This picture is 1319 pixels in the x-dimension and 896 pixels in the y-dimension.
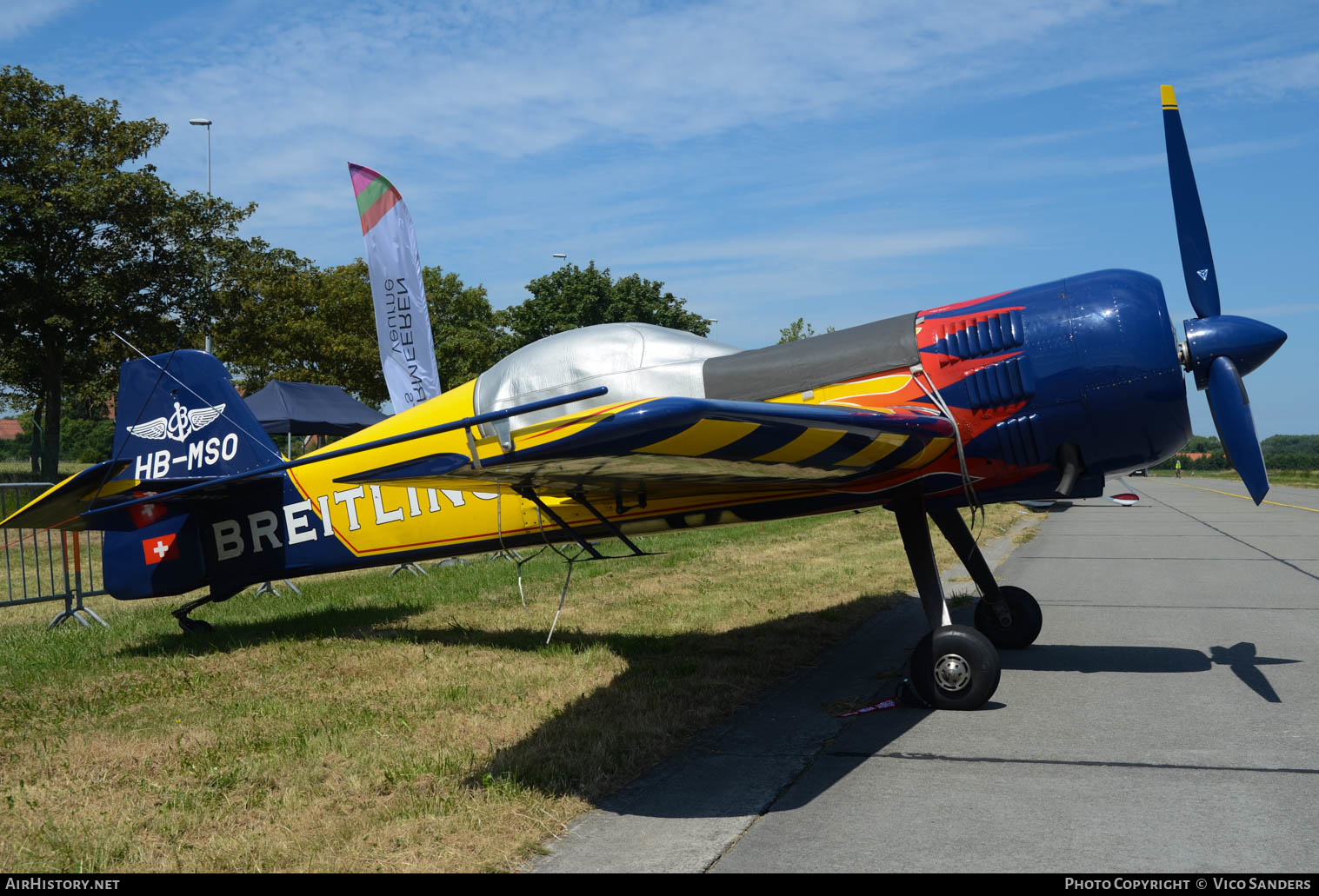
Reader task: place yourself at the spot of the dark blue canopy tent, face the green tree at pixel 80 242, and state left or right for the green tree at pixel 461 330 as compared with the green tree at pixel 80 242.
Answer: right

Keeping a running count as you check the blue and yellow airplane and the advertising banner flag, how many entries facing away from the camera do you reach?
1

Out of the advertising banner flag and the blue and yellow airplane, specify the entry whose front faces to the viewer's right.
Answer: the blue and yellow airplane

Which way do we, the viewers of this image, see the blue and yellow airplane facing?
facing to the right of the viewer

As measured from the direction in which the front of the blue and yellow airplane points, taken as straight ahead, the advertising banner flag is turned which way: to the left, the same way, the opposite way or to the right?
to the left

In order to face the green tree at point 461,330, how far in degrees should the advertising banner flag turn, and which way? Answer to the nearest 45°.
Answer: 0° — it already faces it

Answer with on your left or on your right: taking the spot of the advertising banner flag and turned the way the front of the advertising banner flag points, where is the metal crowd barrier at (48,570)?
on your left

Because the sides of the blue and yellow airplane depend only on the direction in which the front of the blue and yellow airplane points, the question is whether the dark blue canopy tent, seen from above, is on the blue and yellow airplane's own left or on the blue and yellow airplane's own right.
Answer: on the blue and yellow airplane's own left

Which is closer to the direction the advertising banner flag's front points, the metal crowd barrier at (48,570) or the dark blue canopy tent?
the dark blue canopy tent

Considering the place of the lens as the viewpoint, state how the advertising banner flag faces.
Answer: facing away from the viewer

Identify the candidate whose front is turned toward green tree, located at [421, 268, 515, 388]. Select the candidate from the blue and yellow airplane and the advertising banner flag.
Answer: the advertising banner flag
